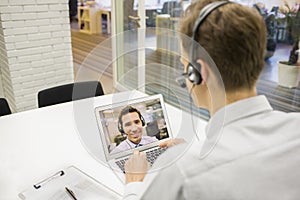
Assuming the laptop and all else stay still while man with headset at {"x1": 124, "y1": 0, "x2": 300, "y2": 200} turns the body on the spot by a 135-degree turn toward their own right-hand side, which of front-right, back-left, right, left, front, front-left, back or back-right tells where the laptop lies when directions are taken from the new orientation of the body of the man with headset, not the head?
back-left

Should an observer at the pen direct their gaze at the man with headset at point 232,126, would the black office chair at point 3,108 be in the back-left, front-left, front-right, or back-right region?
back-left

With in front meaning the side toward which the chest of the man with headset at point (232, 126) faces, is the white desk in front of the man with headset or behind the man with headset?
in front

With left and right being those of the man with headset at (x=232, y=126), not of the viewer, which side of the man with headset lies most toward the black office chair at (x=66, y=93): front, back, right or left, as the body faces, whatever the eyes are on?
front

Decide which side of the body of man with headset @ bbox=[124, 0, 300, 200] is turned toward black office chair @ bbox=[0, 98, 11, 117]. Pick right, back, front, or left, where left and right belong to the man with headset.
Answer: front

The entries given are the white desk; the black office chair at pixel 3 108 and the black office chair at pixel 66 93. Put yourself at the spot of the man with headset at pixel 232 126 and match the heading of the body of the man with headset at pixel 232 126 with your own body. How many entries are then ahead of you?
3

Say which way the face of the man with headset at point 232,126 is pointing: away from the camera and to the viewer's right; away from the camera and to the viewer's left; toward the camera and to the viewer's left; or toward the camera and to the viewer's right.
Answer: away from the camera and to the viewer's left

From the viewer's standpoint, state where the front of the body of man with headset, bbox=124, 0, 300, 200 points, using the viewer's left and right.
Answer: facing away from the viewer and to the left of the viewer
